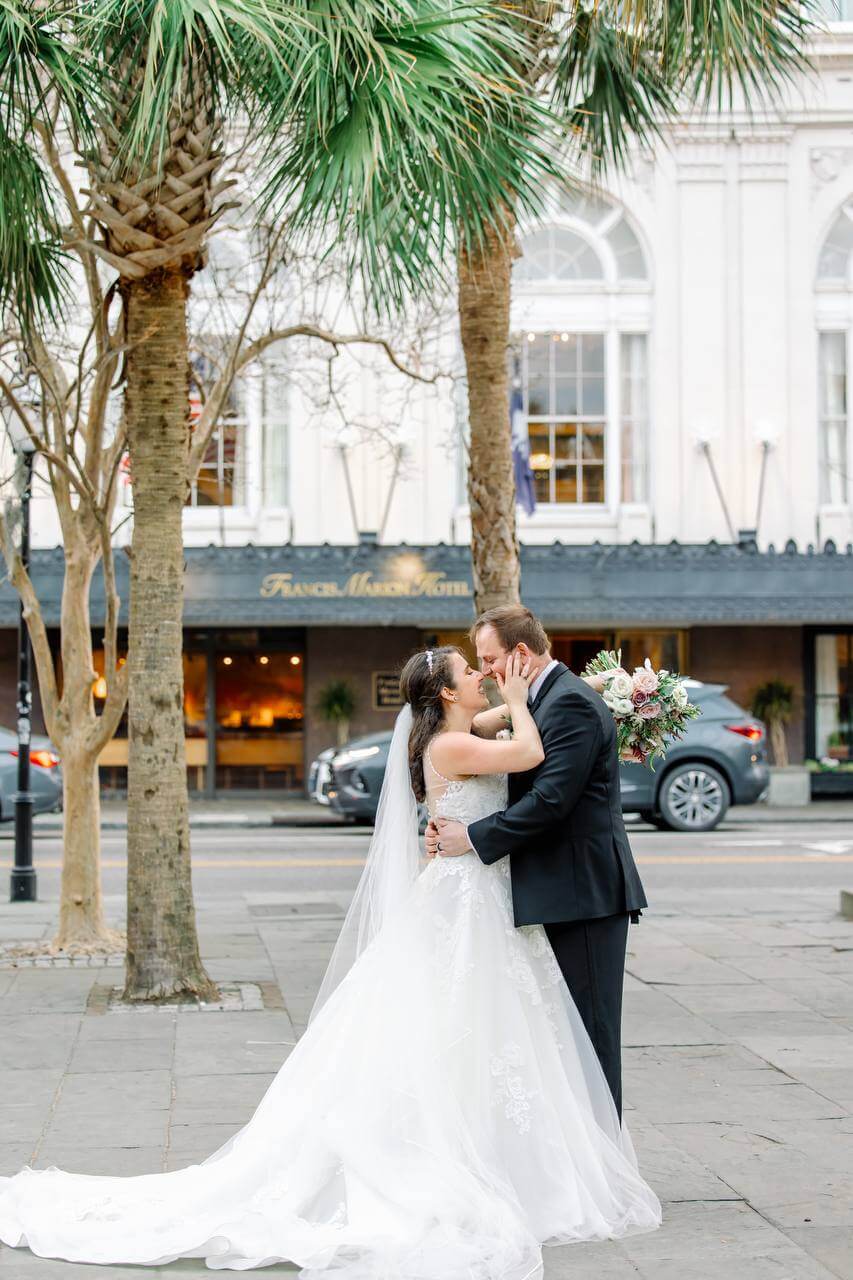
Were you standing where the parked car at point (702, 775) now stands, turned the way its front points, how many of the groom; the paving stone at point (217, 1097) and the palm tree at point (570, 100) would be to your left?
3

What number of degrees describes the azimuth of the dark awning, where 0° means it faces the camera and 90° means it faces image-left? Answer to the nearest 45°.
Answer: approximately 0°

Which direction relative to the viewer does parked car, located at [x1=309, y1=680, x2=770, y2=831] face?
to the viewer's left

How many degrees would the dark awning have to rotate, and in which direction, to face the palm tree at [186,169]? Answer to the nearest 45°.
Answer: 0° — it already faces it

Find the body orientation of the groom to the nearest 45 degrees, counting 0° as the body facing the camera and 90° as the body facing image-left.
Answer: approximately 90°

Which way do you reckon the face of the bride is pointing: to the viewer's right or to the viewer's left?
to the viewer's right

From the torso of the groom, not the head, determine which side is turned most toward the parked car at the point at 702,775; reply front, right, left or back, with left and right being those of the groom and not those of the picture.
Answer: right

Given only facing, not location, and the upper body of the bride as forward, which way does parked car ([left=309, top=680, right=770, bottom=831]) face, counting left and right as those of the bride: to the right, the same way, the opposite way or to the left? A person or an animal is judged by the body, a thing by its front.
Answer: the opposite way

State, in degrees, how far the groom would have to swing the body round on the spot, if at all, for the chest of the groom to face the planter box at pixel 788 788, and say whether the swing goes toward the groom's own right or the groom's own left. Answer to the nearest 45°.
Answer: approximately 90° to the groom's own right

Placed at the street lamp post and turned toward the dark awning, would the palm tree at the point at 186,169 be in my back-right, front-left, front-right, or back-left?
back-right

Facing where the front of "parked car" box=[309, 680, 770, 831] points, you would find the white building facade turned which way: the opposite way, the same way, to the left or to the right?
to the left

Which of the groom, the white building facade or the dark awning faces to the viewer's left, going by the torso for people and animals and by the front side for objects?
the groom

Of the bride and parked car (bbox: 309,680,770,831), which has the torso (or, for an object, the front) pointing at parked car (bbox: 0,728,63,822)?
parked car (bbox: 309,680,770,831)

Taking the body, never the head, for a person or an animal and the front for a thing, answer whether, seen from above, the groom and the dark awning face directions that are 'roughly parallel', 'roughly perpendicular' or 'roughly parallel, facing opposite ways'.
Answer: roughly perpendicular
